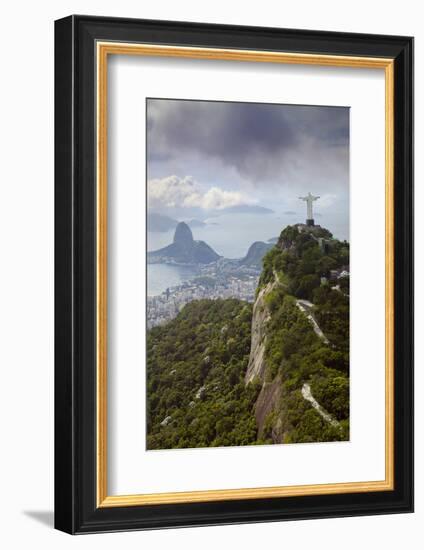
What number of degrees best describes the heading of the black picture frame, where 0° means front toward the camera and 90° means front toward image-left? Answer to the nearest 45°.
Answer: approximately 315°
